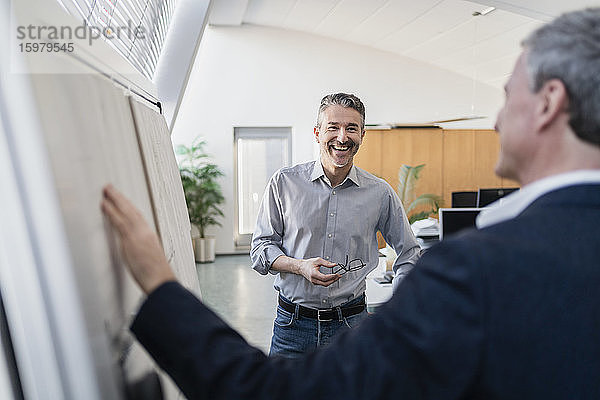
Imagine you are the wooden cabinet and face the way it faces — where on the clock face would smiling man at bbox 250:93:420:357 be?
The smiling man is roughly at 12 o'clock from the wooden cabinet.

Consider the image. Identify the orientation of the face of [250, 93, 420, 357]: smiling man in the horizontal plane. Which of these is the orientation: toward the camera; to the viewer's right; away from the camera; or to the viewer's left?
toward the camera

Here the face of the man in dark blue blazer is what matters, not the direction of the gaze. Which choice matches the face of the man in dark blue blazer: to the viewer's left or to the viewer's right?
to the viewer's left

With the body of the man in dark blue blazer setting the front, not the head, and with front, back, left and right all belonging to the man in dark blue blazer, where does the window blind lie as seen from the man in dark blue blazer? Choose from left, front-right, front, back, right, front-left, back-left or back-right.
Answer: front

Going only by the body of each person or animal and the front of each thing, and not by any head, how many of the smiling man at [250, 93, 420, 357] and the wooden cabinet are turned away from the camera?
0

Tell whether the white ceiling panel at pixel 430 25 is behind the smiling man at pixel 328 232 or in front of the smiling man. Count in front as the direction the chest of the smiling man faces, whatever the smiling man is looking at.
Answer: behind

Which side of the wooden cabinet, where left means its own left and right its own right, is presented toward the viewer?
front

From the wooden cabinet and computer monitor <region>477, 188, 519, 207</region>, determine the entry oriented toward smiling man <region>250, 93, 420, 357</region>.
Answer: the wooden cabinet

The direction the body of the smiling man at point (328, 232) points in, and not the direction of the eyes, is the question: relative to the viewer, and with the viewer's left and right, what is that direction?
facing the viewer
